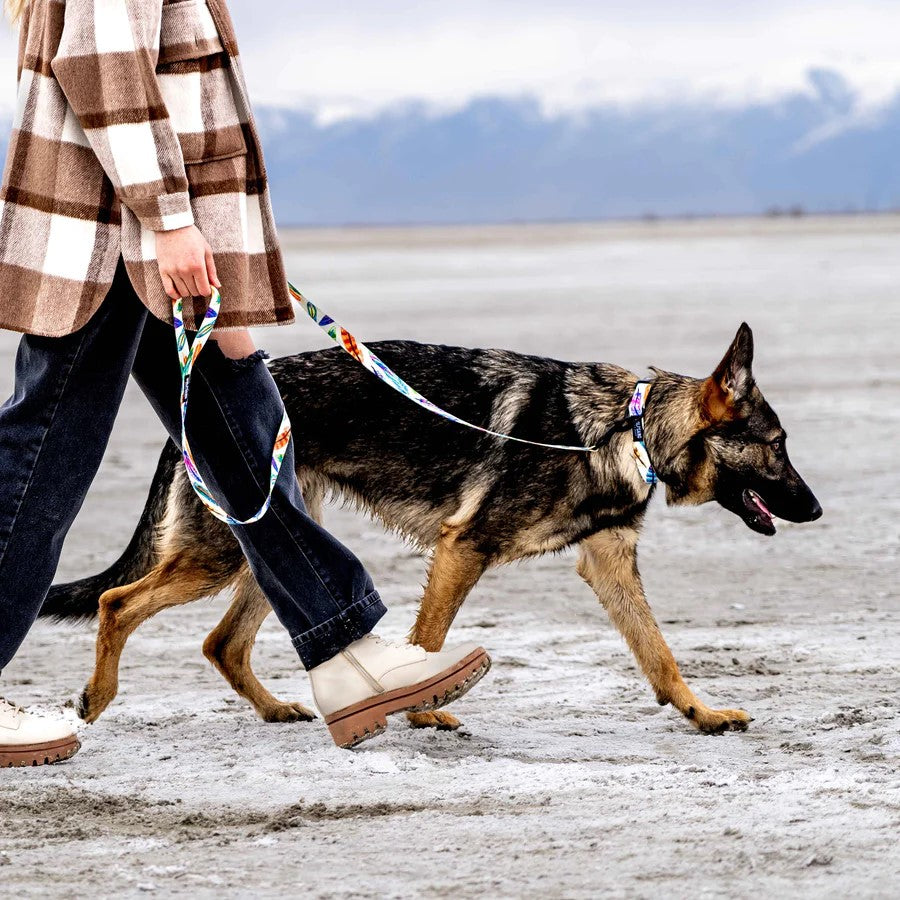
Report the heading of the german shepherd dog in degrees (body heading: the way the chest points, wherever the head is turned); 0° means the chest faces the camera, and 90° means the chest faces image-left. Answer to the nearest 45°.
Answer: approximately 270°

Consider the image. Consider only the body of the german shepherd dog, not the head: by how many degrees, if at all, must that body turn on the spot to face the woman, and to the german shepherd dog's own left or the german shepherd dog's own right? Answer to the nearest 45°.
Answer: approximately 135° to the german shepherd dog's own right

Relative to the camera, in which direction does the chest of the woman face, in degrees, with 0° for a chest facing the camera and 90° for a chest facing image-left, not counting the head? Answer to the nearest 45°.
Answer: approximately 270°

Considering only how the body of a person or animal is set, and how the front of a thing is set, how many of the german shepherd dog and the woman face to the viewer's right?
2

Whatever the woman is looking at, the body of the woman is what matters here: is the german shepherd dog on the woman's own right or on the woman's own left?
on the woman's own left
